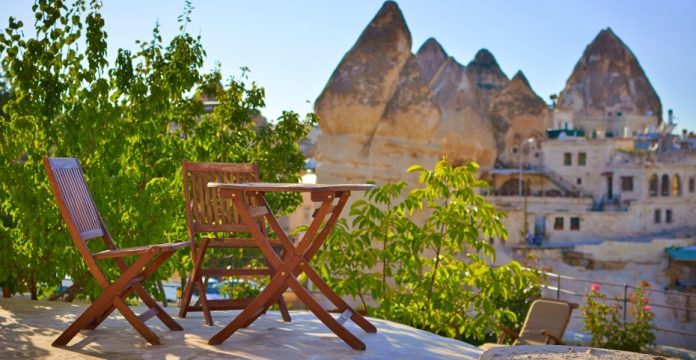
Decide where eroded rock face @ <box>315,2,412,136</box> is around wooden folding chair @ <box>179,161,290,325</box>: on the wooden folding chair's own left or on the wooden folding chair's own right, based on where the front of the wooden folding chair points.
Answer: on the wooden folding chair's own left

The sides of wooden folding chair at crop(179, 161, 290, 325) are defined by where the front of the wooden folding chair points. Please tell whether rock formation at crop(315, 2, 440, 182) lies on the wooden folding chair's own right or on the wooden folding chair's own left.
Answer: on the wooden folding chair's own left

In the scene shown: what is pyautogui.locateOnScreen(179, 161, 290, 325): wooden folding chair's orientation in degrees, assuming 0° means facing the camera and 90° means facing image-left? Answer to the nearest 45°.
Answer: approximately 315°

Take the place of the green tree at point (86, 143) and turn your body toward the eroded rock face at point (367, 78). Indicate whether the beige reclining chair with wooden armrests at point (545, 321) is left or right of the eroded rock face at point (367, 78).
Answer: right

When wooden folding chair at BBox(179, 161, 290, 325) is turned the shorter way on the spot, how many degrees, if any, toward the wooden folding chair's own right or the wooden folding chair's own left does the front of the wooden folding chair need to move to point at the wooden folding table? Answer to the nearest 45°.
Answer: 0° — it already faces it

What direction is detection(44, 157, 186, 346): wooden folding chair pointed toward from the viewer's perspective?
to the viewer's right
